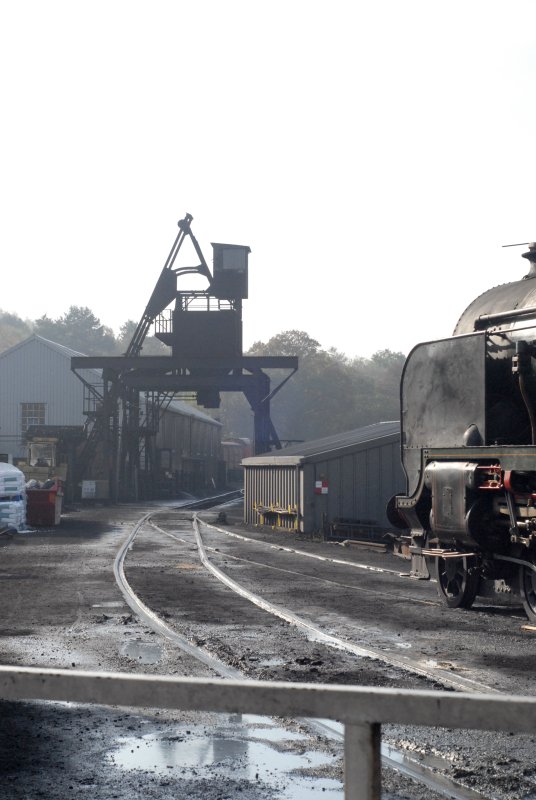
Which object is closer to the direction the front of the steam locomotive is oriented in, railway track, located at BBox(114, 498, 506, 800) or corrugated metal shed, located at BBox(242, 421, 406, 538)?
the corrugated metal shed

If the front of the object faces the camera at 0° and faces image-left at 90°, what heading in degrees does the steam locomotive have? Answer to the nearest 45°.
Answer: approximately 135°

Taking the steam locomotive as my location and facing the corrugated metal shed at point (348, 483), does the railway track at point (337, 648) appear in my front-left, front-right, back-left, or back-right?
back-left

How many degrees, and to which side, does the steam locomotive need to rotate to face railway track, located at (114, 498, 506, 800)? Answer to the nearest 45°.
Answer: approximately 135° to its left
